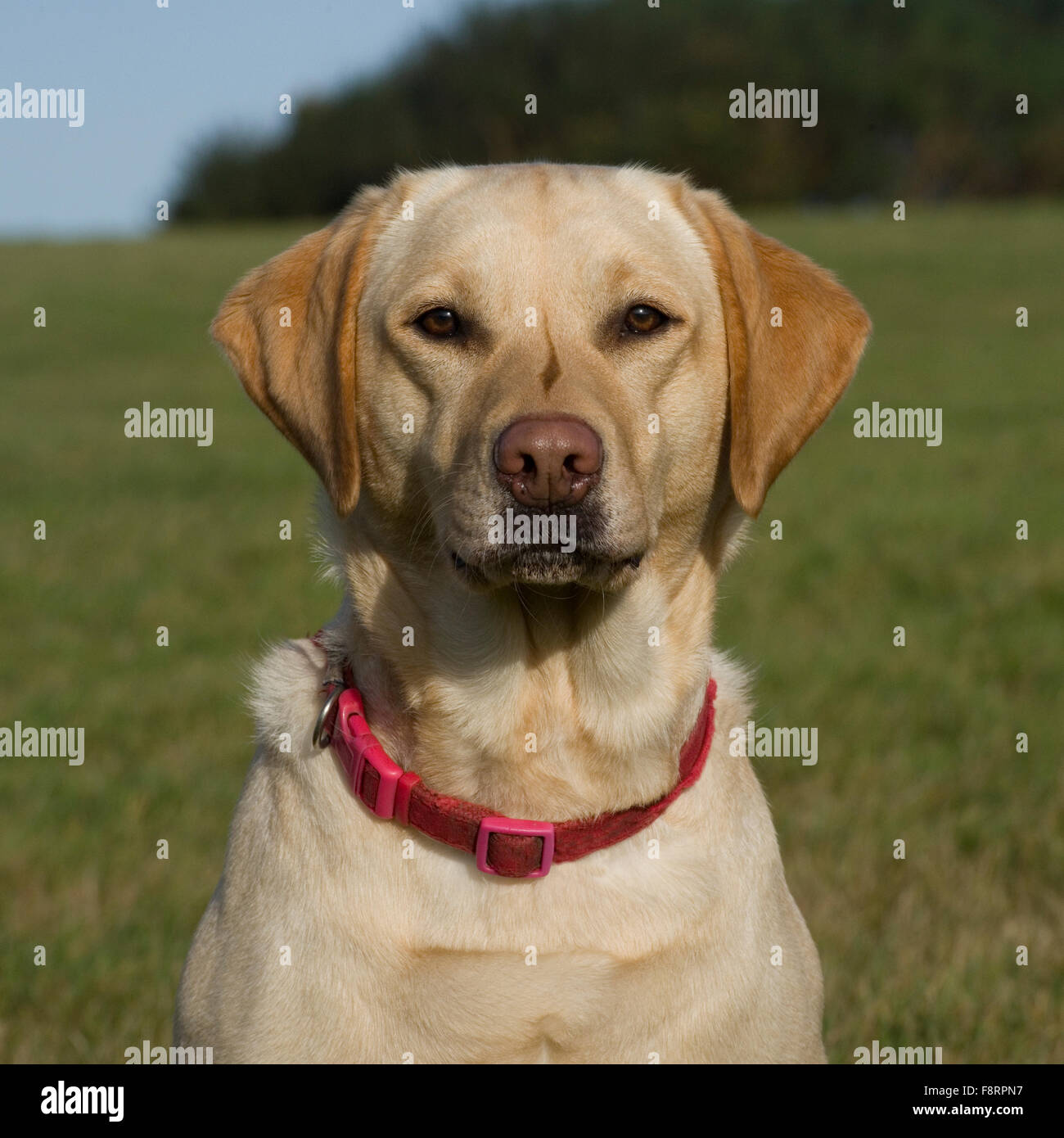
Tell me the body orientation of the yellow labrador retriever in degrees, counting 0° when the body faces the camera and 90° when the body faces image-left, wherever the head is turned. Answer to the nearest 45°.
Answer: approximately 0°
